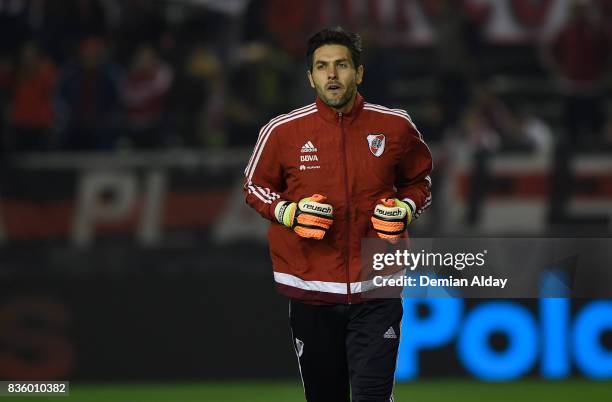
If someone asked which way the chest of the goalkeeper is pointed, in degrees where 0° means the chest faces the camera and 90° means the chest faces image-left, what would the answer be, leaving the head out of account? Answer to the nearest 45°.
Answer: approximately 0°

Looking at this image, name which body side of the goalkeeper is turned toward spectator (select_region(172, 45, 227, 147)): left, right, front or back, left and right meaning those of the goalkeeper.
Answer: back

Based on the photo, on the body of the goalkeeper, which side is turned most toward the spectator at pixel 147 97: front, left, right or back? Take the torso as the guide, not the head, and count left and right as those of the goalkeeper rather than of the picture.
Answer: back

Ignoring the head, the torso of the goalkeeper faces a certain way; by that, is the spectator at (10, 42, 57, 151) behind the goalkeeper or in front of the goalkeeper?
behind
